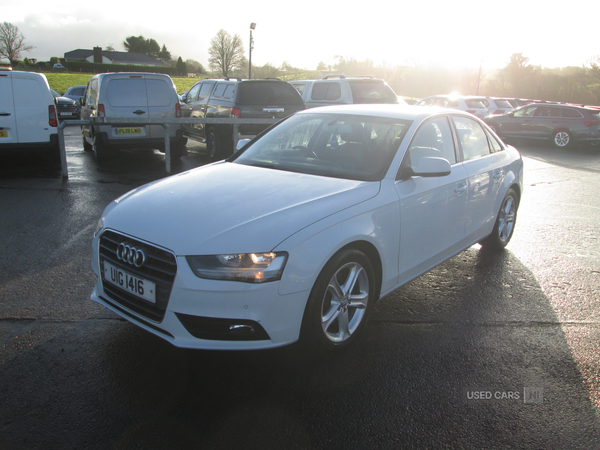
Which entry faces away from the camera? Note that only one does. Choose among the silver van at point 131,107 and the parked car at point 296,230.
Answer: the silver van

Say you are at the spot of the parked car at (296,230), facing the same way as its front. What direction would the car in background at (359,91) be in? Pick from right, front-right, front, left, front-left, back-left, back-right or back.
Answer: back-right

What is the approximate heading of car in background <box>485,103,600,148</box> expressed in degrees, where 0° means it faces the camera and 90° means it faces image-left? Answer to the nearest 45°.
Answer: approximately 135°

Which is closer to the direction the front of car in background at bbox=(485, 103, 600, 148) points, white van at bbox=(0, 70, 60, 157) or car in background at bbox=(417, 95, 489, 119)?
the car in background

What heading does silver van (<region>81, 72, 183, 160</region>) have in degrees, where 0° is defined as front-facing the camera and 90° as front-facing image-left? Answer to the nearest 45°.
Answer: approximately 180°

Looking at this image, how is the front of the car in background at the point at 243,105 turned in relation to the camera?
facing away from the viewer and to the left of the viewer

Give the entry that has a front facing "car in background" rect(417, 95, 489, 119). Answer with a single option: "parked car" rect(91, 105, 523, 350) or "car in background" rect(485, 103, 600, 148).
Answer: "car in background" rect(485, 103, 600, 148)

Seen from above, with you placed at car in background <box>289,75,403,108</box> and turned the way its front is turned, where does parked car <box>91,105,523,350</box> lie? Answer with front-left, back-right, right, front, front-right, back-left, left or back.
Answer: back-left

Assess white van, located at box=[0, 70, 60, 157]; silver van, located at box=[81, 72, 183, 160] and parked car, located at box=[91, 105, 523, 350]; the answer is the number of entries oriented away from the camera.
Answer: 2

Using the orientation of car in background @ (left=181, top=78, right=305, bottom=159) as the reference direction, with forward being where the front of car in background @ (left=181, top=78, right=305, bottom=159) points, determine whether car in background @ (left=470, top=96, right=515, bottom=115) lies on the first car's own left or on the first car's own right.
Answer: on the first car's own right

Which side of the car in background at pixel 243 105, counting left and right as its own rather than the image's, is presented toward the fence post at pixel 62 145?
left

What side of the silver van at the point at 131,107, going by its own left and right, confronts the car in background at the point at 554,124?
right

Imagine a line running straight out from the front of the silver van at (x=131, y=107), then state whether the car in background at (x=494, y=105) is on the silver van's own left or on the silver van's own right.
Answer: on the silver van's own right

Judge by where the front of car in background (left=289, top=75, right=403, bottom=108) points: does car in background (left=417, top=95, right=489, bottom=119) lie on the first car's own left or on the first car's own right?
on the first car's own right

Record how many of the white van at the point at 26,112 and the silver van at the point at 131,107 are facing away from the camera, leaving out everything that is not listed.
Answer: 2
